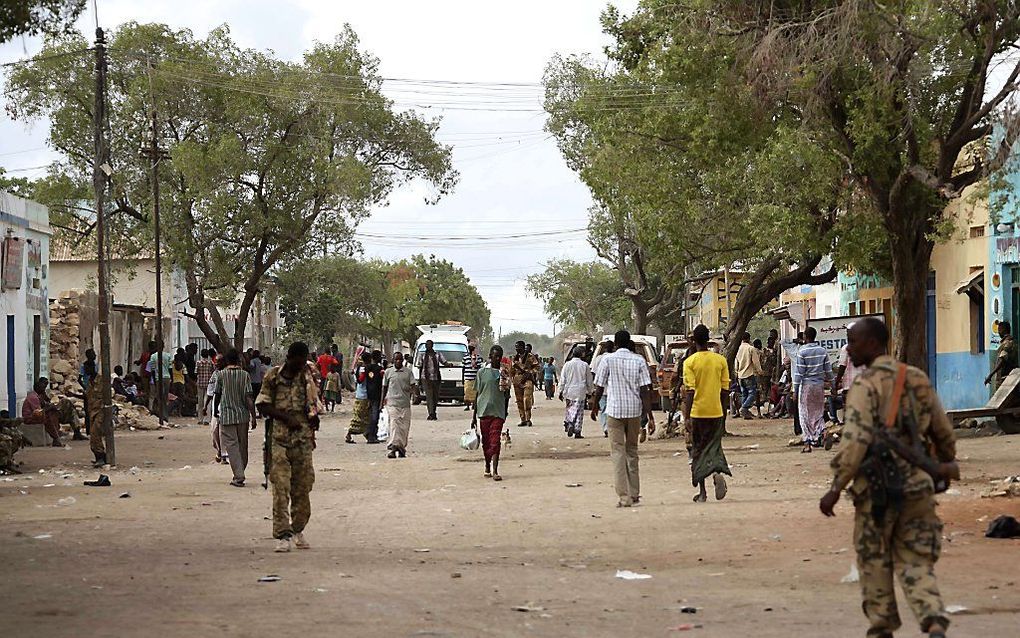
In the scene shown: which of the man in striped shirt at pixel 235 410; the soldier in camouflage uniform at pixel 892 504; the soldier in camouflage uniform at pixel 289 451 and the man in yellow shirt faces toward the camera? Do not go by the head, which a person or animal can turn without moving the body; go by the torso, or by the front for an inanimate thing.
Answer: the soldier in camouflage uniform at pixel 289 451

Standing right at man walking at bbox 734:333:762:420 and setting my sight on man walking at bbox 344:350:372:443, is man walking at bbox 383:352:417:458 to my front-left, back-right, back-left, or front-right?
front-left

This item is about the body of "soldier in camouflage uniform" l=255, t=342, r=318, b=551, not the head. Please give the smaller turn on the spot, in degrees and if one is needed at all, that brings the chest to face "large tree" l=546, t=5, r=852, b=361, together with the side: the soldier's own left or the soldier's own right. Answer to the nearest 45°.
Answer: approximately 135° to the soldier's own left

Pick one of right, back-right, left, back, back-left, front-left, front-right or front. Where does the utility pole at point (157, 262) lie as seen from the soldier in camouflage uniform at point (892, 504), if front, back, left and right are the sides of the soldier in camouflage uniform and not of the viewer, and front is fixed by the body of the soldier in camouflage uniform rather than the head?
front

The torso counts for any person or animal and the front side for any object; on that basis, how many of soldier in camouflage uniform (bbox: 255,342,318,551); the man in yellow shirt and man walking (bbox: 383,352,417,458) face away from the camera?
1

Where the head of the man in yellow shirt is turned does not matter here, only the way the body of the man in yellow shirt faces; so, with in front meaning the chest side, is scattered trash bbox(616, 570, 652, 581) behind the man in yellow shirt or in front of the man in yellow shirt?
behind

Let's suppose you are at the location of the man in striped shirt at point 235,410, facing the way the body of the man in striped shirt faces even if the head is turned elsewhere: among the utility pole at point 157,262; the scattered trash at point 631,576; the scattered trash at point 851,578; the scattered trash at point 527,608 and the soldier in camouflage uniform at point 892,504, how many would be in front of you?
1

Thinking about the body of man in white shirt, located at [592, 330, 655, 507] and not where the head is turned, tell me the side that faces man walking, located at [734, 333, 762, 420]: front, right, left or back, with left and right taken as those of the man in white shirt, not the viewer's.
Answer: front

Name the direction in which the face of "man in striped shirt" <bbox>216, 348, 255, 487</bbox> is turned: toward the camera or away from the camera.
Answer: away from the camera

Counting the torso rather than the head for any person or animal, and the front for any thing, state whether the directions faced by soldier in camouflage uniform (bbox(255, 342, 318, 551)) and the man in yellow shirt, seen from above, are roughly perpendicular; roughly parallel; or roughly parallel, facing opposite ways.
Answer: roughly parallel, facing opposite ways

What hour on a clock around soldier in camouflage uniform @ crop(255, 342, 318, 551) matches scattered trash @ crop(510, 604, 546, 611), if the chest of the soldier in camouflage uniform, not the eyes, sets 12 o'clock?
The scattered trash is roughly at 11 o'clock from the soldier in camouflage uniform.

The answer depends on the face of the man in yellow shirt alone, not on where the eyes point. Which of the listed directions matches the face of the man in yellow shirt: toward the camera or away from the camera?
away from the camera

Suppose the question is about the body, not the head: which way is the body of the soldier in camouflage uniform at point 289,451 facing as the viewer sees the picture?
toward the camera

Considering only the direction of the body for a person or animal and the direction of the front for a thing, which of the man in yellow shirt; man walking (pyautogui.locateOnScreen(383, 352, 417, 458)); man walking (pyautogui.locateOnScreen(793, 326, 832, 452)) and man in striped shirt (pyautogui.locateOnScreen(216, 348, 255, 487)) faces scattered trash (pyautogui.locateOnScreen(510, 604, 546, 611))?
man walking (pyautogui.locateOnScreen(383, 352, 417, 458))

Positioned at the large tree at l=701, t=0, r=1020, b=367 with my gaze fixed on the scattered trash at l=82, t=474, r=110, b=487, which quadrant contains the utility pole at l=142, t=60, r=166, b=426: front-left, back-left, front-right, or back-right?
front-right

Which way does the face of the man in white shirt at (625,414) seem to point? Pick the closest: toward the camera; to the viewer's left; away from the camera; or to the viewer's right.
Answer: away from the camera

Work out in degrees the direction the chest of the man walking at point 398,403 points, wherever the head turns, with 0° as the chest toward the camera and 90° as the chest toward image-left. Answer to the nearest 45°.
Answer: approximately 0°
